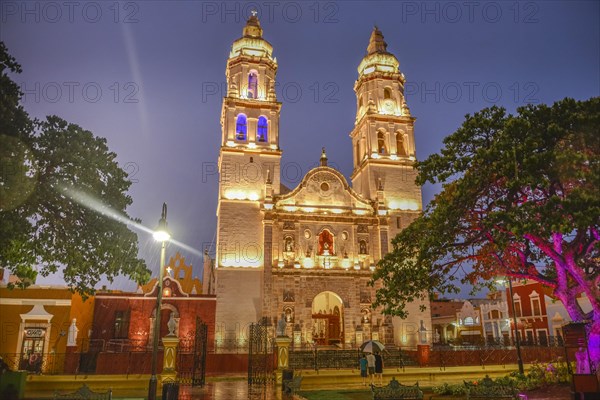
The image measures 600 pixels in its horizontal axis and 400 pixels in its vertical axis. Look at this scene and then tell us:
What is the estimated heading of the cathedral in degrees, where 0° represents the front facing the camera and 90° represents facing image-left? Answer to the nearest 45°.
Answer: approximately 0°

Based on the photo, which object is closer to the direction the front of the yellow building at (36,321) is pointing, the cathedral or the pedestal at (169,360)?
the pedestal

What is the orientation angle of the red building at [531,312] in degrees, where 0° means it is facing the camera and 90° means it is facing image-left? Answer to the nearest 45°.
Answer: approximately 45°

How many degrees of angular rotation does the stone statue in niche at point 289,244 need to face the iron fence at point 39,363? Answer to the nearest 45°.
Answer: approximately 45° to its right

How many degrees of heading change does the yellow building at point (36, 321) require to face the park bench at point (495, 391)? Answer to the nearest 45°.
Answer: approximately 45° to its left
